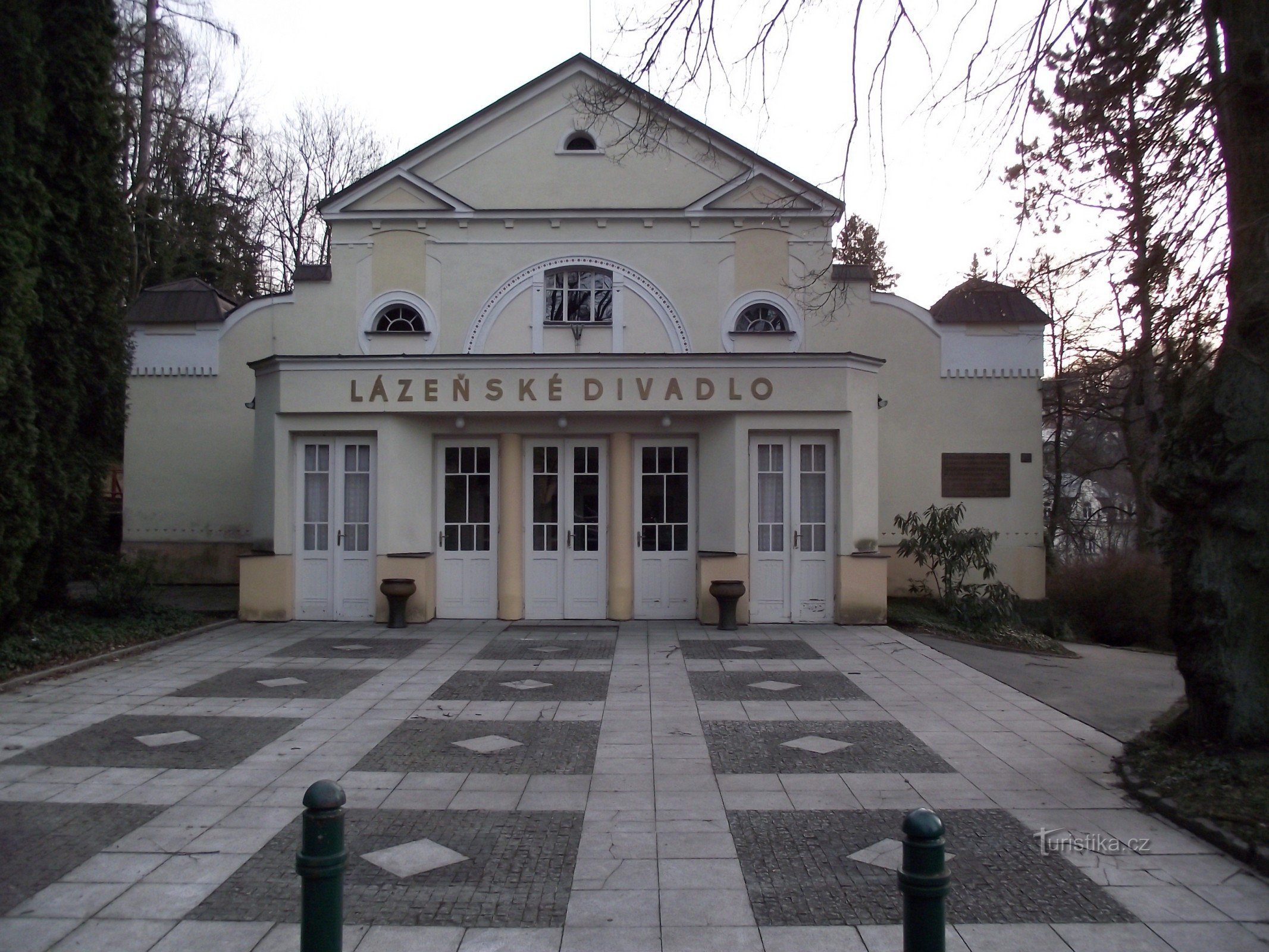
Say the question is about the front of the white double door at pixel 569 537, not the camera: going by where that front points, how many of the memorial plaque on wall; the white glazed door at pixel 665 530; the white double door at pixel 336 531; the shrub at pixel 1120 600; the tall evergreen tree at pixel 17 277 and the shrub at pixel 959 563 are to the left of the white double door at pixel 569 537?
4

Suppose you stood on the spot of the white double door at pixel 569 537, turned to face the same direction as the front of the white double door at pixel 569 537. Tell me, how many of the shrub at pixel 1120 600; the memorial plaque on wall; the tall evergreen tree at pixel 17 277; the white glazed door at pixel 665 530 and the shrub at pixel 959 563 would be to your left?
4

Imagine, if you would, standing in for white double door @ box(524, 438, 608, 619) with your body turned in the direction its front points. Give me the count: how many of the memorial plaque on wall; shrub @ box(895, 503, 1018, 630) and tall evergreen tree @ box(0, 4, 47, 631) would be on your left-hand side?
2

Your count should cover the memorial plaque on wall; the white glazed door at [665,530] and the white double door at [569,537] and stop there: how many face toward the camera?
3

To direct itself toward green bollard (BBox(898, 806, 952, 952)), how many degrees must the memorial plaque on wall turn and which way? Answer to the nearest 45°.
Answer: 0° — it already faces it

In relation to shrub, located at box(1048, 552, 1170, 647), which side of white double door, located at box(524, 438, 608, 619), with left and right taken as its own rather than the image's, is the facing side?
left

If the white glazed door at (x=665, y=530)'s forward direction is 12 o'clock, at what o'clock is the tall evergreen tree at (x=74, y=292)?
The tall evergreen tree is roughly at 2 o'clock from the white glazed door.

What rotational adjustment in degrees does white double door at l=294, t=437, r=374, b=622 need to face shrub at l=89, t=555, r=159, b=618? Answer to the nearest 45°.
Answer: approximately 90° to its right

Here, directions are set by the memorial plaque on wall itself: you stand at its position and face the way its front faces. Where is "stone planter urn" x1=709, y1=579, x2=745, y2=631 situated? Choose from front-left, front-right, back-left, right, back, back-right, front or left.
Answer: front-right

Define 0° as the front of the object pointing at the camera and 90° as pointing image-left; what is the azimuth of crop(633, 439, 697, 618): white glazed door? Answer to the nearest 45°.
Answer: approximately 0°

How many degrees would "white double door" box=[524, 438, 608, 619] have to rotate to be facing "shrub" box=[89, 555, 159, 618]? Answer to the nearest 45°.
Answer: approximately 90° to its right
